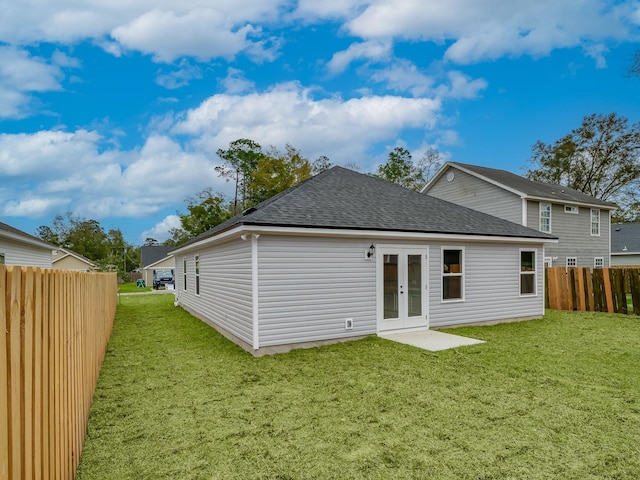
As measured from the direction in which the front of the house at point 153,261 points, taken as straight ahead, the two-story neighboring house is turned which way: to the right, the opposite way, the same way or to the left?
the opposite way

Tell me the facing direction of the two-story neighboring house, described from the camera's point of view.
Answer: facing away from the viewer and to the left of the viewer

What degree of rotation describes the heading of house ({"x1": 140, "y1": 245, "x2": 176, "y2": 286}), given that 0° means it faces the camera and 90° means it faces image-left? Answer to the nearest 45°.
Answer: approximately 0°

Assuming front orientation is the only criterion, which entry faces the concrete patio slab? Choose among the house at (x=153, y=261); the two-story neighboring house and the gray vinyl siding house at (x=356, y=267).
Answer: the house

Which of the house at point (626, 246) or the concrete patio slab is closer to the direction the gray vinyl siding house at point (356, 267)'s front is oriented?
the house

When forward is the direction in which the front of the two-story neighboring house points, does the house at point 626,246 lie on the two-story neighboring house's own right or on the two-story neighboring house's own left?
on the two-story neighboring house's own right

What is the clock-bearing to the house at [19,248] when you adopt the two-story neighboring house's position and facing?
The house is roughly at 9 o'clock from the two-story neighboring house.

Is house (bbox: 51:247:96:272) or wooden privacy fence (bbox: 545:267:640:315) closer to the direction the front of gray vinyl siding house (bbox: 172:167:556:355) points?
the house

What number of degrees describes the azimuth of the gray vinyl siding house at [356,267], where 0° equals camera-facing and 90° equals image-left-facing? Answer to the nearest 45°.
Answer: approximately 135°

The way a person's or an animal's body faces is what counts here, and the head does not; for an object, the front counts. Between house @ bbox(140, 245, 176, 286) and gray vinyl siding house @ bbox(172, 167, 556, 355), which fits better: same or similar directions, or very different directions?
very different directions

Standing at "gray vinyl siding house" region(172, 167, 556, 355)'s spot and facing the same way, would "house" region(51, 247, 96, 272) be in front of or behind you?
in front

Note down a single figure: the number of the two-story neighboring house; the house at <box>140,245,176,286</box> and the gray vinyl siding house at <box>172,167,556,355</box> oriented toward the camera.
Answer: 1

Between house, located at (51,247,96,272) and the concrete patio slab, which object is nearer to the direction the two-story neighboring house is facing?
the house
